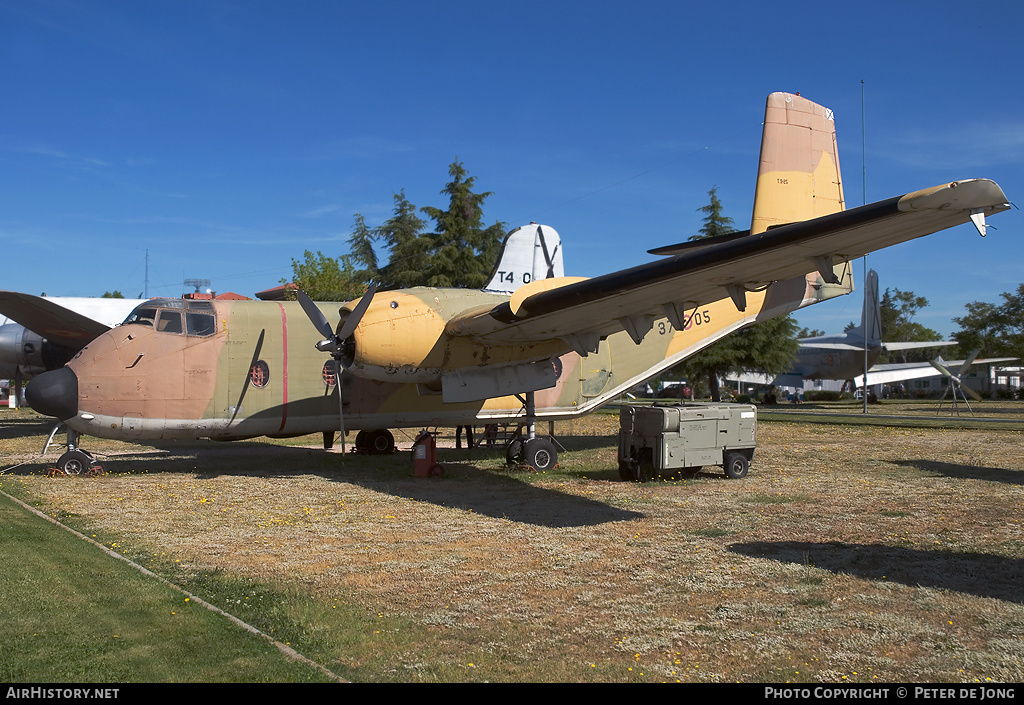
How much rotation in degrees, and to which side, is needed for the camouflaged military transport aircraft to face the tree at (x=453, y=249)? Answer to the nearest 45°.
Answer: approximately 135° to its right

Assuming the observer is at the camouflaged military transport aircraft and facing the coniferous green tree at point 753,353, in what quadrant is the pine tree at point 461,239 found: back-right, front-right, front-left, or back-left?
front-left

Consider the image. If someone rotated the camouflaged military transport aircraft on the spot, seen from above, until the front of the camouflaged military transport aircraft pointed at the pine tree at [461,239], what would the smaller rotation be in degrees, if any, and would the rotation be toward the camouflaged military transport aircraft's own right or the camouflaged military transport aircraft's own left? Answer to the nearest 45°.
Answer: approximately 135° to the camouflaged military transport aircraft's own right

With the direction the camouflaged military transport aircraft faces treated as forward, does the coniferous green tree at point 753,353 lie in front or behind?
behind

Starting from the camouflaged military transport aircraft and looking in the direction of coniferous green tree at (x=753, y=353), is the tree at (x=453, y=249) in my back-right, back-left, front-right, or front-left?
front-left

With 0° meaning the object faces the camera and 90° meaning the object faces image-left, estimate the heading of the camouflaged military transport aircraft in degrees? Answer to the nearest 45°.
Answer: approximately 45°
